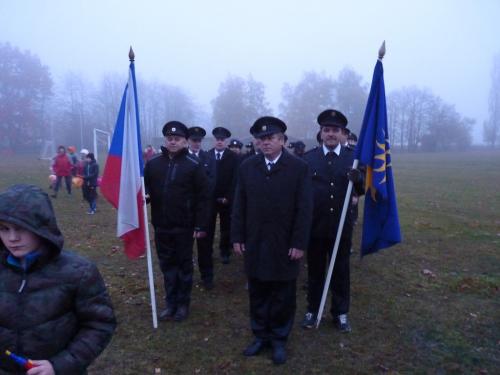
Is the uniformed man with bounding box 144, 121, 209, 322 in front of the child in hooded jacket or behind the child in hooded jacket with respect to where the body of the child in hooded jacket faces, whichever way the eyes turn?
behind

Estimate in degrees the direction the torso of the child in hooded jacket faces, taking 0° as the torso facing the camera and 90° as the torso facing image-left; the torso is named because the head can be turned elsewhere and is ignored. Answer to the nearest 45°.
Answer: approximately 45°

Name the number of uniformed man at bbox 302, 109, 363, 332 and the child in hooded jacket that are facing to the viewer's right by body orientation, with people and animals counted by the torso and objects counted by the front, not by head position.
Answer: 0

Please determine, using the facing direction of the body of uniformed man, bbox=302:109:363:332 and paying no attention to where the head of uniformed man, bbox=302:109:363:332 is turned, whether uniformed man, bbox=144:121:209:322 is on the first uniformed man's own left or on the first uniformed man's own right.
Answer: on the first uniformed man's own right

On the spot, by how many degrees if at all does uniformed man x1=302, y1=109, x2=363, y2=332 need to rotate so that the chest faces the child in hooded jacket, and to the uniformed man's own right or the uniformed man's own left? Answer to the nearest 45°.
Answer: approximately 45° to the uniformed man's own right

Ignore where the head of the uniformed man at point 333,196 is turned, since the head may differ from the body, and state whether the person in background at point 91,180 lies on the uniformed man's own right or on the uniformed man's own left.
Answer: on the uniformed man's own right

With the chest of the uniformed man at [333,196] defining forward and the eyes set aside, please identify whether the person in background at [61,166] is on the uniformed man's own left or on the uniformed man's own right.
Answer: on the uniformed man's own right

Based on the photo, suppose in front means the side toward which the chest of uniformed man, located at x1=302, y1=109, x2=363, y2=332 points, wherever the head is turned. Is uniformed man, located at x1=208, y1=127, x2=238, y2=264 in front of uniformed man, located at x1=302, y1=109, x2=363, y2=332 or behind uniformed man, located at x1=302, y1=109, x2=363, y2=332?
behind

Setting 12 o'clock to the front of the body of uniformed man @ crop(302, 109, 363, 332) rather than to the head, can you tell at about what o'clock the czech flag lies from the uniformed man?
The czech flag is roughly at 3 o'clock from the uniformed man.
